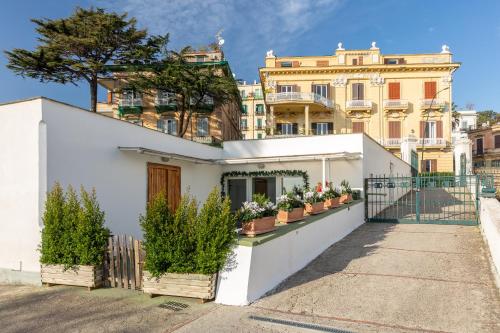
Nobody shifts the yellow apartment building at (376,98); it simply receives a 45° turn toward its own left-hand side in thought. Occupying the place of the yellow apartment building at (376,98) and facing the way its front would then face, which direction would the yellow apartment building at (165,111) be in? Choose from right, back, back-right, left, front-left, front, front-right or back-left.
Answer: right

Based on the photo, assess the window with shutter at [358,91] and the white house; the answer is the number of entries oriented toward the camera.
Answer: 2

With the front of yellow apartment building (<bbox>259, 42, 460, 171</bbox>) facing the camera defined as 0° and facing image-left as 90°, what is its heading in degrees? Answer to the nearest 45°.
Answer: approximately 0°

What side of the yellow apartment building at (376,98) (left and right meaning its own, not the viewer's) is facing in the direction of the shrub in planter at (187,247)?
front

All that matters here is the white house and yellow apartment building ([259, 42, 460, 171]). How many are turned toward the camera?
2

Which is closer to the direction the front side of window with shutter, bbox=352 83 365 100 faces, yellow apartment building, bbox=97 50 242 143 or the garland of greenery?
the garland of greenery

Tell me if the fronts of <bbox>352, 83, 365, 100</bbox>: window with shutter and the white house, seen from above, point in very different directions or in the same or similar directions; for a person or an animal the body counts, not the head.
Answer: same or similar directions

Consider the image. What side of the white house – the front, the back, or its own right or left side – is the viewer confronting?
front

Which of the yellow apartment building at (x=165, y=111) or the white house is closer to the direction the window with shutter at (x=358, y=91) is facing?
the white house

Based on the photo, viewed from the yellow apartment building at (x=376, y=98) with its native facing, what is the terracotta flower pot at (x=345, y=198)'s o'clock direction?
The terracotta flower pot is roughly at 12 o'clock from the yellow apartment building.

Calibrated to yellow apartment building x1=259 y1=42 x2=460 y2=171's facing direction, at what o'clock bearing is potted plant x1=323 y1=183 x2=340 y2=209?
The potted plant is roughly at 12 o'clock from the yellow apartment building.

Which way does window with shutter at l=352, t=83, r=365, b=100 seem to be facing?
toward the camera

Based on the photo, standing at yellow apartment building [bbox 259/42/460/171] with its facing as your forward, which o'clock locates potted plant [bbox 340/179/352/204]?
The potted plant is roughly at 12 o'clock from the yellow apartment building.

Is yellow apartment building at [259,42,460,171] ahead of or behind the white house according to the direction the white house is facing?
behind
